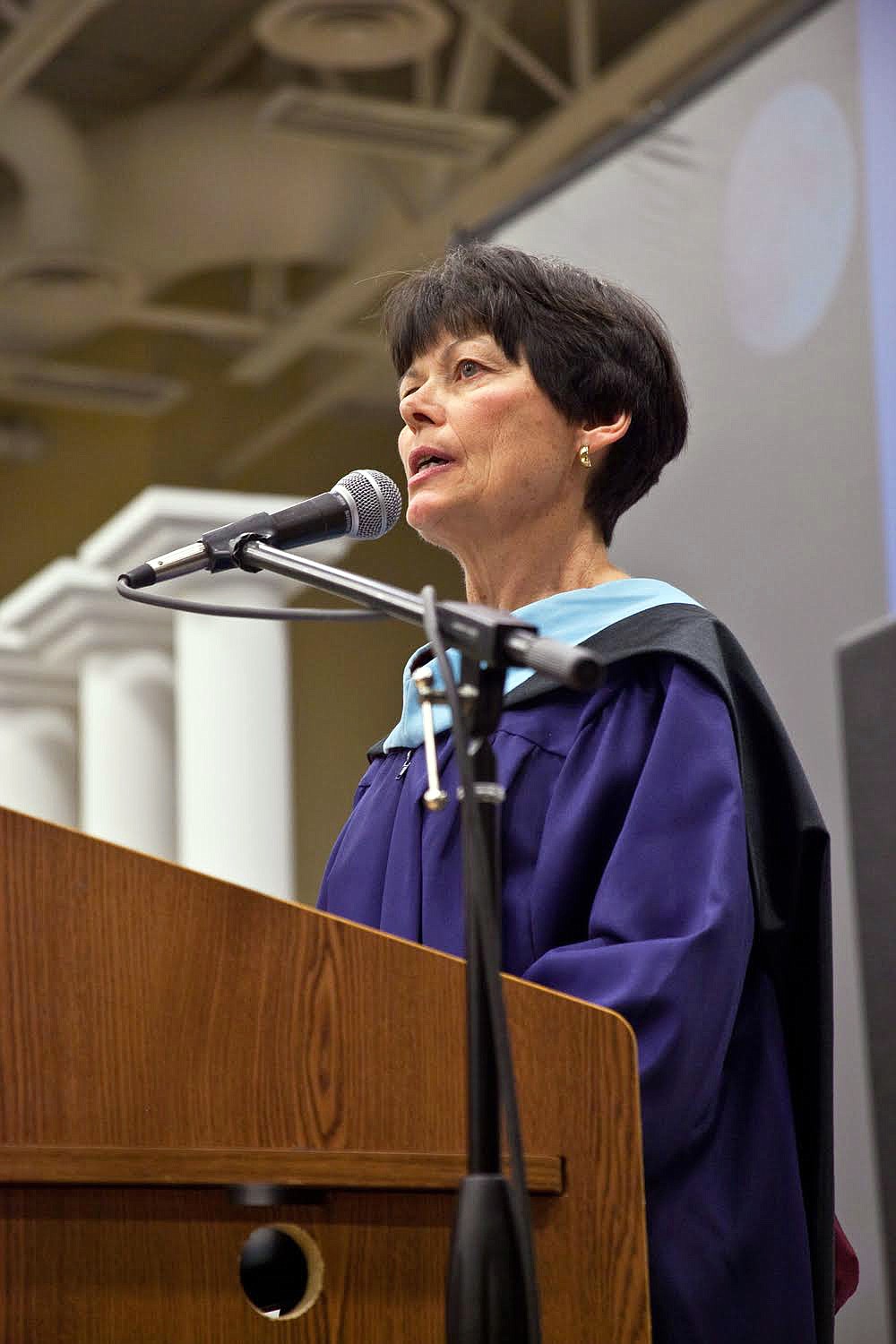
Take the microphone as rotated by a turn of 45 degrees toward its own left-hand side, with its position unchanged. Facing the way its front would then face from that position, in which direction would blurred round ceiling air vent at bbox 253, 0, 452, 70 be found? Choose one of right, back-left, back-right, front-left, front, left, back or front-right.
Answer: front-left

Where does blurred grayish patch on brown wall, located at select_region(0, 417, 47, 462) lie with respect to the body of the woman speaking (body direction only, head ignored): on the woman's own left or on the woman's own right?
on the woman's own right

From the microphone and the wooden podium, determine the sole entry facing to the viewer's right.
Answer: the microphone

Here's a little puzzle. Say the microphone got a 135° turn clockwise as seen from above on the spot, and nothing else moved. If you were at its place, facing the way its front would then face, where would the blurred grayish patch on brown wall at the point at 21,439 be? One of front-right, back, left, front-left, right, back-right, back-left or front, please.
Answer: back-right

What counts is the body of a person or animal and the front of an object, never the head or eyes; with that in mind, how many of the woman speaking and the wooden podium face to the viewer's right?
0

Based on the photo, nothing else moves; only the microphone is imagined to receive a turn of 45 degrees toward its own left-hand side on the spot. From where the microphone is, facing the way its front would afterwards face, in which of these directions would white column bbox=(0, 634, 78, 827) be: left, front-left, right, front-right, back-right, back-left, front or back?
front-left

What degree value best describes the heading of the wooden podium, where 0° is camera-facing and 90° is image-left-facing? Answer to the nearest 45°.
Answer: approximately 90°

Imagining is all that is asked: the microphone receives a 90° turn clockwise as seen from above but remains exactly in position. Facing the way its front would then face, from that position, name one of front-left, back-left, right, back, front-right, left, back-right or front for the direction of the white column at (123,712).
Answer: back

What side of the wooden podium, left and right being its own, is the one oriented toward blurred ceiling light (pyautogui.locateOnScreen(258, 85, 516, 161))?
right

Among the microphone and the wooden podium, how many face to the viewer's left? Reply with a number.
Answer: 1

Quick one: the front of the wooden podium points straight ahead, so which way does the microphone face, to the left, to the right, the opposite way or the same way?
the opposite way

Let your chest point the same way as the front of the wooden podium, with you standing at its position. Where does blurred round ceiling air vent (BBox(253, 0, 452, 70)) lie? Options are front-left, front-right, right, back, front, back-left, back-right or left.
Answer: right

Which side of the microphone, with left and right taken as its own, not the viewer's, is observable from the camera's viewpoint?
right

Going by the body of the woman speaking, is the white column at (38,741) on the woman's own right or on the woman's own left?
on the woman's own right

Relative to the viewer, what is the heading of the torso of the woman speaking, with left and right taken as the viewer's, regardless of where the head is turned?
facing the viewer and to the left of the viewer
